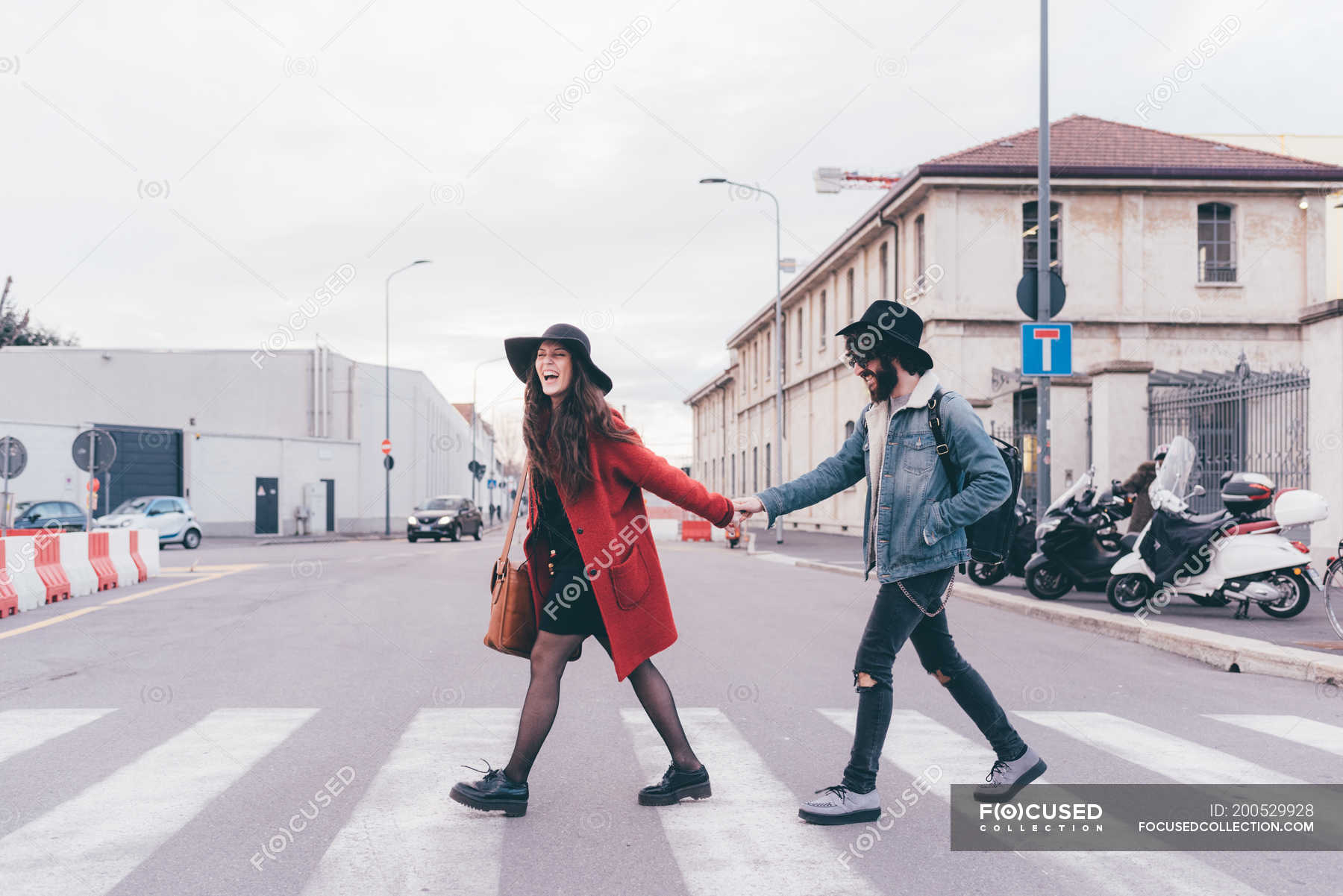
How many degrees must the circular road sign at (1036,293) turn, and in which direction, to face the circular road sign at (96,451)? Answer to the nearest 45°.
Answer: approximately 90° to its left

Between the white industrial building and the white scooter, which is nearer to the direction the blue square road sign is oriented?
the white scooter

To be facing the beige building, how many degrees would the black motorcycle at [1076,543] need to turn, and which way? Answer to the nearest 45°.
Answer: approximately 135° to its right

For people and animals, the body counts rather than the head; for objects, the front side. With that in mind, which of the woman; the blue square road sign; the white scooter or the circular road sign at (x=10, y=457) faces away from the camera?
the circular road sign

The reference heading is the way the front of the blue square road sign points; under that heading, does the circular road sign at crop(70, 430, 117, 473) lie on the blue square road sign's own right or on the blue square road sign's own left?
on the blue square road sign's own right

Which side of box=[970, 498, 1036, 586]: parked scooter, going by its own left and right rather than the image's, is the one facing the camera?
left

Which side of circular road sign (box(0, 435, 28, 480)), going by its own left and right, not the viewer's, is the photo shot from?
back

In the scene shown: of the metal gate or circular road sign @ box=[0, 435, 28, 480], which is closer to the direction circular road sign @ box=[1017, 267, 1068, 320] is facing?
the metal gate

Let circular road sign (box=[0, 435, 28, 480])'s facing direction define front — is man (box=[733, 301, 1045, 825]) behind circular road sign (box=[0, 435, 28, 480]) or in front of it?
behind

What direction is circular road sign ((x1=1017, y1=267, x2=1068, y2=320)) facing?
away from the camera

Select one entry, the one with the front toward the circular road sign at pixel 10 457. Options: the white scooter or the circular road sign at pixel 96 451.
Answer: the white scooter

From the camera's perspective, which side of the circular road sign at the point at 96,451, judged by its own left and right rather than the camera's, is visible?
back

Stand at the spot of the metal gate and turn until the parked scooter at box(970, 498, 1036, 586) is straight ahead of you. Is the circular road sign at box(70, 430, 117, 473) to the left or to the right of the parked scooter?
right

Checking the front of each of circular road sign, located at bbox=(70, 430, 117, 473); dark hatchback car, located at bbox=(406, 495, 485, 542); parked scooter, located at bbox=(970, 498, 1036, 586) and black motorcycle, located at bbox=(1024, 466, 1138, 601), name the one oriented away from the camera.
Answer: the circular road sign
